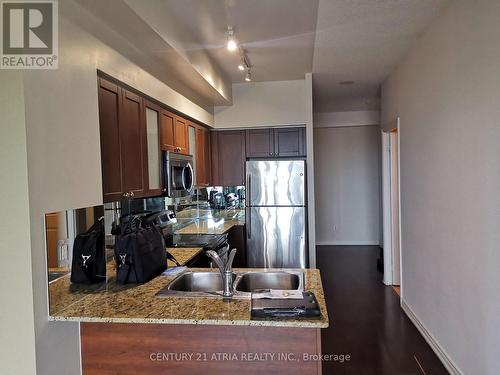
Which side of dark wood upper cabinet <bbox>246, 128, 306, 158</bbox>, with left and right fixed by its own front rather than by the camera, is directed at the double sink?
front

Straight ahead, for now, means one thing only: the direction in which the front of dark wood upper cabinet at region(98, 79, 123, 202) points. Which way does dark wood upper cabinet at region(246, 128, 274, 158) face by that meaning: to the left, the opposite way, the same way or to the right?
to the right

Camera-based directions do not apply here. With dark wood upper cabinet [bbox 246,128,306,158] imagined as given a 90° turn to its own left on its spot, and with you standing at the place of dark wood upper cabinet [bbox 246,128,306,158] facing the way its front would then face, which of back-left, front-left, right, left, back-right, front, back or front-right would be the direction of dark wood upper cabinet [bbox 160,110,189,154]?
back-right

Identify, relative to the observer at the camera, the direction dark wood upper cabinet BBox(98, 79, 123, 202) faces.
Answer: facing the viewer and to the right of the viewer

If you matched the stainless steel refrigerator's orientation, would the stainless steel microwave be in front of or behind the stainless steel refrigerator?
in front

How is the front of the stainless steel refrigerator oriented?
toward the camera

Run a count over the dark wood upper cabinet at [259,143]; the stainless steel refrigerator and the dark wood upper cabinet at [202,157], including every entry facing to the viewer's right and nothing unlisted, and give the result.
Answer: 1

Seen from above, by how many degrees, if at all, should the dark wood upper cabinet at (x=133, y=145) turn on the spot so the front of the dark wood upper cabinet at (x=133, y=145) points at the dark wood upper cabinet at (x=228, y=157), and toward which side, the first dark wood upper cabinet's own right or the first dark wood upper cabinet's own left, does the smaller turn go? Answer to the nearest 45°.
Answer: approximately 90° to the first dark wood upper cabinet's own left

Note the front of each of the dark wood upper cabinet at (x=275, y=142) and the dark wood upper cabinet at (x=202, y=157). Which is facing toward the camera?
the dark wood upper cabinet at (x=275, y=142)

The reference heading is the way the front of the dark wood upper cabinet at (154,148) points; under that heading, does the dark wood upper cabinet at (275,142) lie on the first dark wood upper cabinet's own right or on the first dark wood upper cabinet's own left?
on the first dark wood upper cabinet's own left

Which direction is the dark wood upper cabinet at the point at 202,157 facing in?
to the viewer's right

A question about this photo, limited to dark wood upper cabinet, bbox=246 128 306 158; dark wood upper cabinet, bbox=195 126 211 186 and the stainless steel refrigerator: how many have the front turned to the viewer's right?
1

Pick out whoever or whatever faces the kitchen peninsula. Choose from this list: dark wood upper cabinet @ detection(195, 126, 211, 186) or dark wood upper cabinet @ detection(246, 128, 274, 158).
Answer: dark wood upper cabinet @ detection(246, 128, 274, 158)

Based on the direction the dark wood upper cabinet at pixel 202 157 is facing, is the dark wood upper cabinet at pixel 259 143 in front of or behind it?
in front

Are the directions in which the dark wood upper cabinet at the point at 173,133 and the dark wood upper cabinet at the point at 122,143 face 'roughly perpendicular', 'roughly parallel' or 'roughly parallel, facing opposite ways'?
roughly parallel
